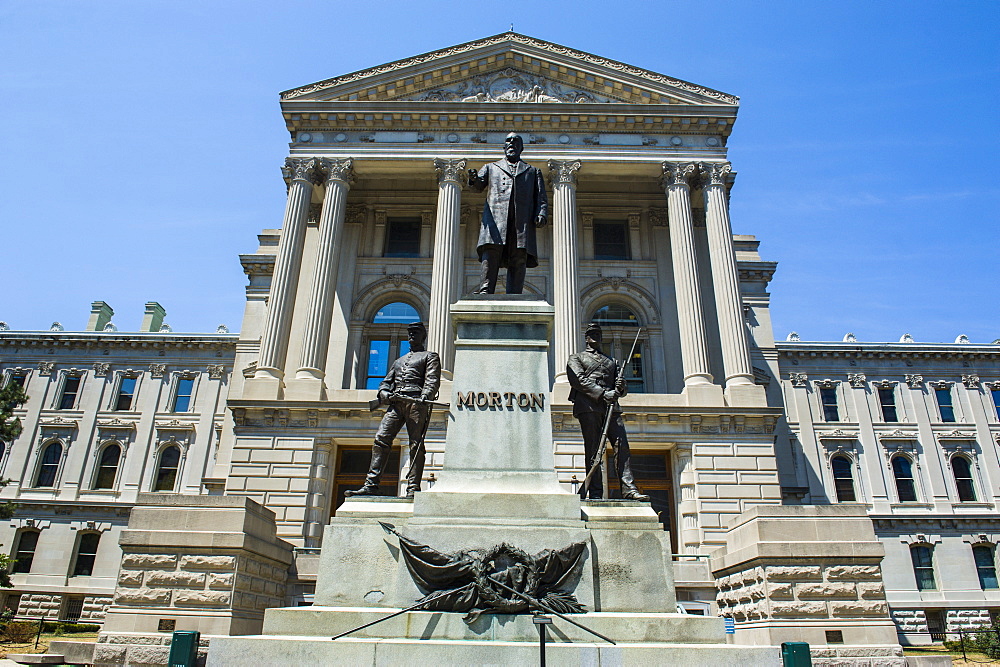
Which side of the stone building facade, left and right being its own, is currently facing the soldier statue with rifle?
front

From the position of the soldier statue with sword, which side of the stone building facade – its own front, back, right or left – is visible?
front

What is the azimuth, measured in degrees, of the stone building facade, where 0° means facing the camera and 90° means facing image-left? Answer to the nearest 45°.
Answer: approximately 0°

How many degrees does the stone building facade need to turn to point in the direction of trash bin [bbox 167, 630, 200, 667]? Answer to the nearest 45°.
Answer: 0° — it already faces it

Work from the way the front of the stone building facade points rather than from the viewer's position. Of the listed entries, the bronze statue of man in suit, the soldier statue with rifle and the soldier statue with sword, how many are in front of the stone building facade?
3

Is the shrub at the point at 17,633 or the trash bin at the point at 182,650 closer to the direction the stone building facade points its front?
the trash bin

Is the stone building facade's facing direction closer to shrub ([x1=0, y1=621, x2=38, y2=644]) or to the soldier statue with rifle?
the soldier statue with rifle

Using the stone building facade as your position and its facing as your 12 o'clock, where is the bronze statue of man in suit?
The bronze statue of man in suit is roughly at 12 o'clock from the stone building facade.
